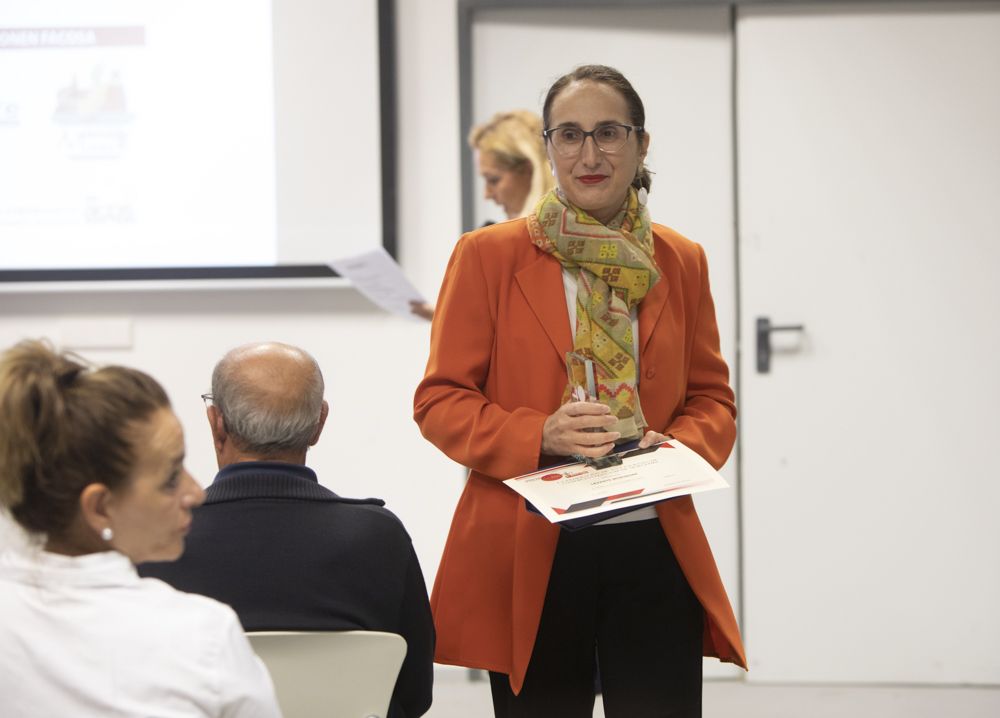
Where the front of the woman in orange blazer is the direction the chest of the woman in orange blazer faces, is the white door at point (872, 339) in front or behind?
behind

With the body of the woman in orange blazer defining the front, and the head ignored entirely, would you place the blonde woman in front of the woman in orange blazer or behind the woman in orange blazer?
behind

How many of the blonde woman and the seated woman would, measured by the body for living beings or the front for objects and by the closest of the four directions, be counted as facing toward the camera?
0

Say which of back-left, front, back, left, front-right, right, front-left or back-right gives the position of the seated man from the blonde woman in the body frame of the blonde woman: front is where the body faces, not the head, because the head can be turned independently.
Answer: left

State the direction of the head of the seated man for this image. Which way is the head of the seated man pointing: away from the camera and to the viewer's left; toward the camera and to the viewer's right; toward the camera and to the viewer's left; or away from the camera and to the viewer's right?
away from the camera and to the viewer's left

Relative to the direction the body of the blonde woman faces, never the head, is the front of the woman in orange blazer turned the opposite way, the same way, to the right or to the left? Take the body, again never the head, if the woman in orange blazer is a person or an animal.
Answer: to the left

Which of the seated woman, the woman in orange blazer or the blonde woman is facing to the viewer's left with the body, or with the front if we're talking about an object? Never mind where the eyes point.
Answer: the blonde woman

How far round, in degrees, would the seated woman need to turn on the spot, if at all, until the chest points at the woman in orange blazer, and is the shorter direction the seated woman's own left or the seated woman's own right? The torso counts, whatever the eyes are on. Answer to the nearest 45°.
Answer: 0° — they already face them

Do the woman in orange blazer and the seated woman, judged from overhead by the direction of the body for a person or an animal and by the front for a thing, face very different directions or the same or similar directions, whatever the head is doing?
very different directions

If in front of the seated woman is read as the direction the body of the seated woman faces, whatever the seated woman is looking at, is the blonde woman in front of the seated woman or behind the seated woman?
in front

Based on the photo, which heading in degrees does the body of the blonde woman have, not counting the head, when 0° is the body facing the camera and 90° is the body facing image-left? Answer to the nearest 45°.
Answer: approximately 90°

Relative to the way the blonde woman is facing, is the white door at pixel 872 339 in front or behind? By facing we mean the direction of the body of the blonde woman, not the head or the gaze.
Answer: behind

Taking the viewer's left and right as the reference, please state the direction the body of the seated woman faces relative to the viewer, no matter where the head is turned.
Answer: facing away from the viewer and to the right of the viewer
